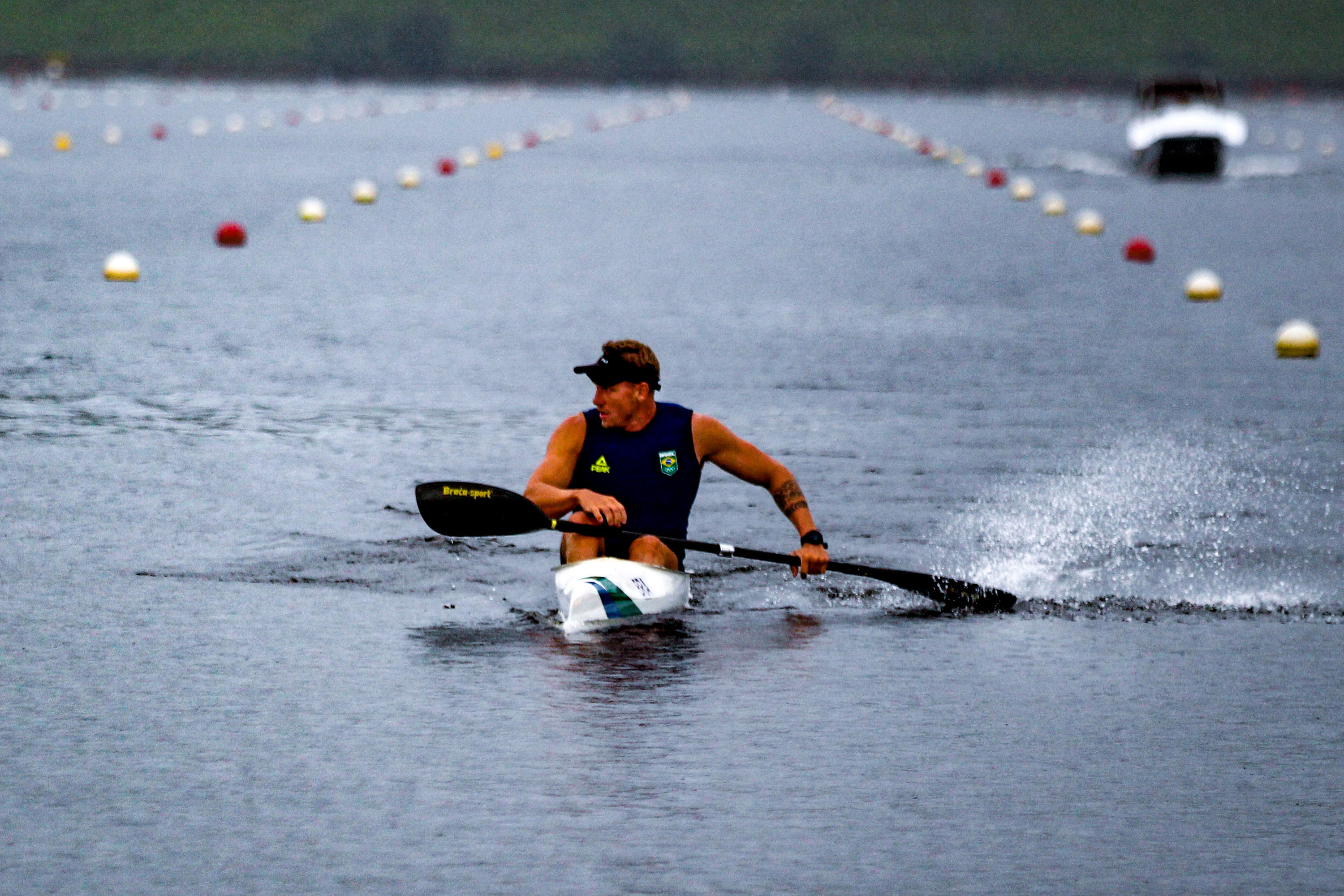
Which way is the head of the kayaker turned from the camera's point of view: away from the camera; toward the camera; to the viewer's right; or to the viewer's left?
to the viewer's left

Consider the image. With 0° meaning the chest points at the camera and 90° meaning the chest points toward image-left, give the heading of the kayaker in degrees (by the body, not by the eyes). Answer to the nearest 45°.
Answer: approximately 0°

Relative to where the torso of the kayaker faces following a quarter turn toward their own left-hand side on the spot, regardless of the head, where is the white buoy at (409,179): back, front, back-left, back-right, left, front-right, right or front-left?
left

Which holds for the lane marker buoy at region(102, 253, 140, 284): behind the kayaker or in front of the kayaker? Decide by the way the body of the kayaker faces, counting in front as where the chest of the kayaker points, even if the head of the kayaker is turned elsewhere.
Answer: behind

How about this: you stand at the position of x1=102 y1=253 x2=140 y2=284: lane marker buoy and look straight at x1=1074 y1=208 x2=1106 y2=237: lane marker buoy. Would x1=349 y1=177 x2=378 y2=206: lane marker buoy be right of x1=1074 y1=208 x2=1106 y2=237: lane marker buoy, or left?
left

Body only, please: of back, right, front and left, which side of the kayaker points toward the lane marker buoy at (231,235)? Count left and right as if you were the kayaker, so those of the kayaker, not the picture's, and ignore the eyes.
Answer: back

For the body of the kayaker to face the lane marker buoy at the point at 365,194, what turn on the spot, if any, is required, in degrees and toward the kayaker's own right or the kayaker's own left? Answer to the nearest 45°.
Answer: approximately 180°

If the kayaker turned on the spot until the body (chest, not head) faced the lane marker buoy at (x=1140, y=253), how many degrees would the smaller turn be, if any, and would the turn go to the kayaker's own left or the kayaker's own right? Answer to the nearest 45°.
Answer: approximately 180°

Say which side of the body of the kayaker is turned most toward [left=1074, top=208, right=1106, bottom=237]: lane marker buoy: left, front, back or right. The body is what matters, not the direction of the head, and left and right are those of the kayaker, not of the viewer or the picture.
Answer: back

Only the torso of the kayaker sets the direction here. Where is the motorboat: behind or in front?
behind

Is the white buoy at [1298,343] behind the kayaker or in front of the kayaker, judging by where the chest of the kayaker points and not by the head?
behind
